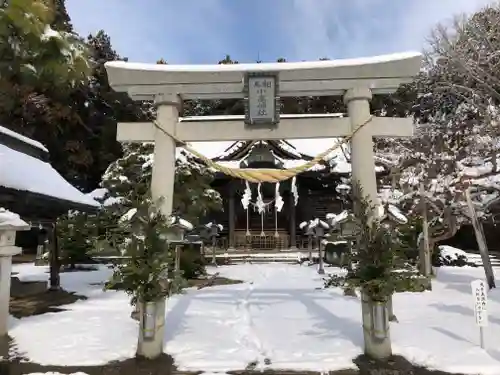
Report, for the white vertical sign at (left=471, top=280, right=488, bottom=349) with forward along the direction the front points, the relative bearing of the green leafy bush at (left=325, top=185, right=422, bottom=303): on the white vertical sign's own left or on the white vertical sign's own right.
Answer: on the white vertical sign's own right

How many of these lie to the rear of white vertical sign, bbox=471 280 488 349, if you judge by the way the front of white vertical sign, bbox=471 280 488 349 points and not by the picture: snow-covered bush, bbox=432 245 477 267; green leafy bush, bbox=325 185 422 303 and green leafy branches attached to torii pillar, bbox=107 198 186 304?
1

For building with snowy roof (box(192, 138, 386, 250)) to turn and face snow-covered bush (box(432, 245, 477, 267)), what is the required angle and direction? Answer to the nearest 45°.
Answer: approximately 45° to its left

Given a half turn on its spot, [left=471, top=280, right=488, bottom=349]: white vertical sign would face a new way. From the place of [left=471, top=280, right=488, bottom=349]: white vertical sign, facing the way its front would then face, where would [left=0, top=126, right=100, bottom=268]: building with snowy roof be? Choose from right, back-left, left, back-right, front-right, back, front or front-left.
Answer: left

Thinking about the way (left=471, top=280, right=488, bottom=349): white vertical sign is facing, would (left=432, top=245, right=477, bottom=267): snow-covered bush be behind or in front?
behind

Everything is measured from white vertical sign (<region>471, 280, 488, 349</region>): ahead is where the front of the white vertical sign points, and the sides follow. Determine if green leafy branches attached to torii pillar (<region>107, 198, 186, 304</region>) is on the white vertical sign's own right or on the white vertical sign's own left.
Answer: on the white vertical sign's own right

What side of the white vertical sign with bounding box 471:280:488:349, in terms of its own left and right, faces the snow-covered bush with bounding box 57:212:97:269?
right

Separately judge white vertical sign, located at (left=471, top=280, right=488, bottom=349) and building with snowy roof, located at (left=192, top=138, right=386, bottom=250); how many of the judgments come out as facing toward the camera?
2

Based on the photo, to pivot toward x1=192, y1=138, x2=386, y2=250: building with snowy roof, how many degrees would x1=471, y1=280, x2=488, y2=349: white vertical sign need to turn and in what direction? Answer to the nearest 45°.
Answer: approximately 135° to its right

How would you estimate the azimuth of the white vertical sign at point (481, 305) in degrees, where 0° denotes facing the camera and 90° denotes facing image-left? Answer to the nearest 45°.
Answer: approximately 0°

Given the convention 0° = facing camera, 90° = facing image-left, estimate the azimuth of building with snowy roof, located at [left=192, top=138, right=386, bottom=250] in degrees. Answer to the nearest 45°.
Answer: approximately 0°

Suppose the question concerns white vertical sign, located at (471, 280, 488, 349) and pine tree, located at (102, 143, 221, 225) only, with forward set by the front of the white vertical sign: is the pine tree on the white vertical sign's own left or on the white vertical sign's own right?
on the white vertical sign's own right
